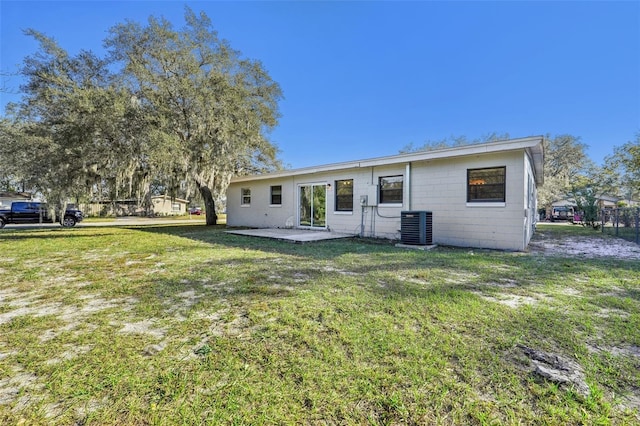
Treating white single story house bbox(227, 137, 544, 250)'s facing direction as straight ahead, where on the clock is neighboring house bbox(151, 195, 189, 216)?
The neighboring house is roughly at 9 o'clock from the white single story house.

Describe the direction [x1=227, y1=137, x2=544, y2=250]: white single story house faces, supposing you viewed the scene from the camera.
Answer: facing away from the viewer and to the right of the viewer

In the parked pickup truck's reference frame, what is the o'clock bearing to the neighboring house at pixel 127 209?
The neighboring house is roughly at 10 o'clock from the parked pickup truck.

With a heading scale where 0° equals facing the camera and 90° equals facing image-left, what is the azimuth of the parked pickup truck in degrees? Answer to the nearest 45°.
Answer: approximately 270°

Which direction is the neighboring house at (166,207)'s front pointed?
toward the camera

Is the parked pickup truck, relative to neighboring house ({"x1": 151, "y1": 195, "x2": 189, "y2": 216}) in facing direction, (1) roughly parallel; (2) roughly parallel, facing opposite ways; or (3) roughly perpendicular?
roughly perpendicular

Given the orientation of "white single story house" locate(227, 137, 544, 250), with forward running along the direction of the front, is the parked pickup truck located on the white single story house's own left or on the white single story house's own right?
on the white single story house's own left

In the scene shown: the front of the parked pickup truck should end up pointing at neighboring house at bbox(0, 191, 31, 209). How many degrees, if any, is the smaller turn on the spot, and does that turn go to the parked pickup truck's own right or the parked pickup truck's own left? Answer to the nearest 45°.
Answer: approximately 90° to the parked pickup truck's own left

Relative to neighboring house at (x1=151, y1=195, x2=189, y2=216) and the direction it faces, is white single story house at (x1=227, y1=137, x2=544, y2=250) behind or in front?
in front

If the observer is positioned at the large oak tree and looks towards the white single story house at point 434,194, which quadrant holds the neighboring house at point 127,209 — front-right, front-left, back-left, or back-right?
back-left
